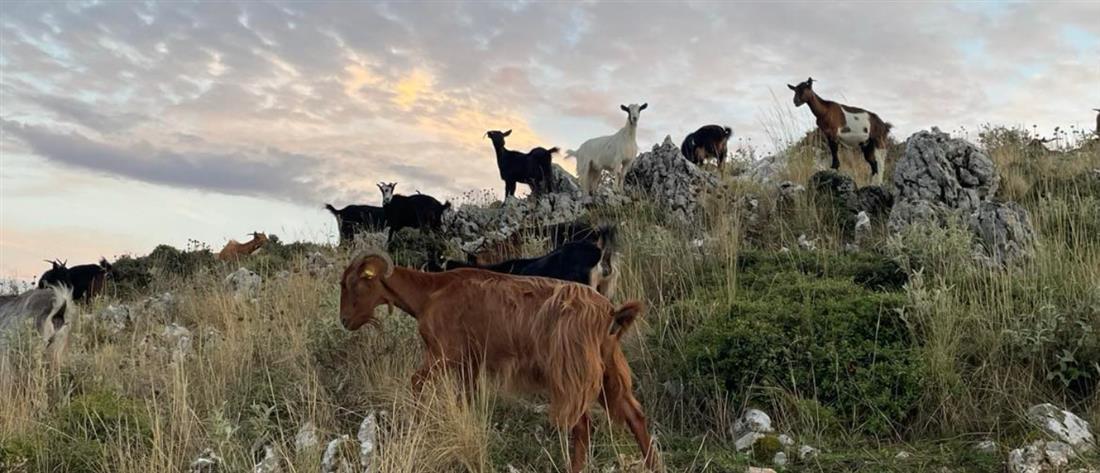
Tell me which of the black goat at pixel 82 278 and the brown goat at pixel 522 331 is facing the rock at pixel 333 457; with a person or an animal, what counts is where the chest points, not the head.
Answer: the brown goat

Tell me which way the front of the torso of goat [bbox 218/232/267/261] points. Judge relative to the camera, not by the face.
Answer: to the viewer's right

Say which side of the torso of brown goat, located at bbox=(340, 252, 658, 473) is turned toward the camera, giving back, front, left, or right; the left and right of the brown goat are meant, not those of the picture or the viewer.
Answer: left

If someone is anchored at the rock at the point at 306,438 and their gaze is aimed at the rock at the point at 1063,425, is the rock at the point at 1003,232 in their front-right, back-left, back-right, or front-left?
front-left

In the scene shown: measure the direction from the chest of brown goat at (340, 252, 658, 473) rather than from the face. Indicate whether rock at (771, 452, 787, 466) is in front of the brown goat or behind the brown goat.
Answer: behind

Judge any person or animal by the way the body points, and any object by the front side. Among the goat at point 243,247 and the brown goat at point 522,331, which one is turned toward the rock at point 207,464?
the brown goat

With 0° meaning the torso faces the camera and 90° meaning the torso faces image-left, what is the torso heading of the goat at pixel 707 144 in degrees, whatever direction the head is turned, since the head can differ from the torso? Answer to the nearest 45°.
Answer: approximately 90°

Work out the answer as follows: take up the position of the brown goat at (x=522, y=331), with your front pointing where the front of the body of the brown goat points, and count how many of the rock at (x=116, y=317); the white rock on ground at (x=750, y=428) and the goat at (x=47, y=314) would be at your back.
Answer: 1

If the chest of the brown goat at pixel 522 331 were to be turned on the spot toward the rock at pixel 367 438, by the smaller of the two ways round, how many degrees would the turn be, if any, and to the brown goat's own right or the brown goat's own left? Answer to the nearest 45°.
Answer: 0° — it already faces it

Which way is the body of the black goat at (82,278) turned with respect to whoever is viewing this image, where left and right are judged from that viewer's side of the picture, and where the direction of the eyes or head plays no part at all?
facing to the left of the viewer

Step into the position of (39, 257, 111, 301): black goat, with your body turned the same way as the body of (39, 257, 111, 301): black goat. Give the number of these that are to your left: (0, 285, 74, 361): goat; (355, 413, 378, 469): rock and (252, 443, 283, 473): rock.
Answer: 3

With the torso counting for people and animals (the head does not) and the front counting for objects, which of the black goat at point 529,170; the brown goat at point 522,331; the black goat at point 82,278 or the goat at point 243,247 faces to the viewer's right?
the goat
